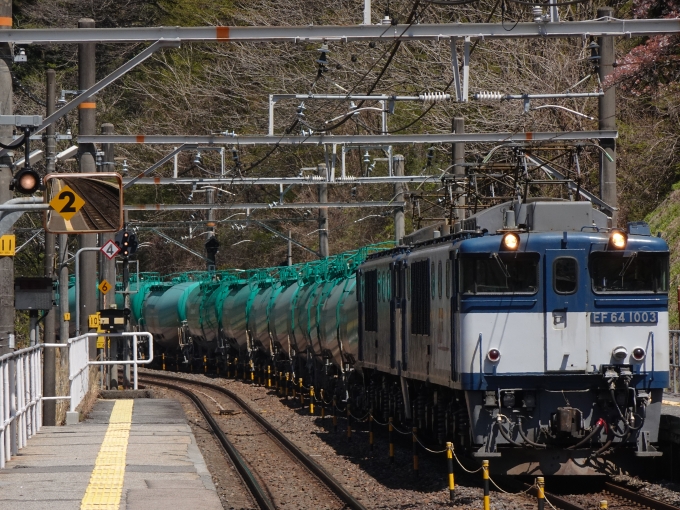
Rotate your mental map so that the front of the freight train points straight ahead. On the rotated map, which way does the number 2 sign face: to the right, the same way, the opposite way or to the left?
the same way

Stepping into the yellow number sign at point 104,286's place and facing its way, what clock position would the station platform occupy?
The station platform is roughly at 12 o'clock from the yellow number sign.

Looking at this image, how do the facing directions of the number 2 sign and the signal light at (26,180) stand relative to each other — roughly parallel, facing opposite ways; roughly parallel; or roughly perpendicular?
roughly parallel

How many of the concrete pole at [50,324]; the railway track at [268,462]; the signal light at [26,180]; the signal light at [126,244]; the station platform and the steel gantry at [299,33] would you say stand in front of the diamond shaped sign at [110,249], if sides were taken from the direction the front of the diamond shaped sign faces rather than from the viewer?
5

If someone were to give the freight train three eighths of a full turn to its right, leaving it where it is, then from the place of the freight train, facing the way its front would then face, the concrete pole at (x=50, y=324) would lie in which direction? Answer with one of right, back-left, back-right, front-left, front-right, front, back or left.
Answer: front

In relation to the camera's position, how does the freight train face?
facing the viewer

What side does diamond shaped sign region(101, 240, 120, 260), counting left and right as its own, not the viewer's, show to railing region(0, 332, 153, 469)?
front

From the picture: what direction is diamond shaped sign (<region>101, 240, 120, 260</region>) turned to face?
toward the camera

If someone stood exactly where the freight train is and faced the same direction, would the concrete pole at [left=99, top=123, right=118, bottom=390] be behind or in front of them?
behind

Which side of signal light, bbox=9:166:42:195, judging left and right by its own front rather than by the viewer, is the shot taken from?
front

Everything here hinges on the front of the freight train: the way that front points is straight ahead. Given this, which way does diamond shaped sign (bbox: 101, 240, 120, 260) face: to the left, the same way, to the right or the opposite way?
the same way

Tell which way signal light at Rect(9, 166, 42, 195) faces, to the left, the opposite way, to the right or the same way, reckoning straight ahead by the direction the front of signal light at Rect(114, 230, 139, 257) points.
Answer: the same way

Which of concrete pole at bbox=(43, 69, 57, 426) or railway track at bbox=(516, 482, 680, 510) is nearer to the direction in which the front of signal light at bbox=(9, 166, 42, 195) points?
the railway track

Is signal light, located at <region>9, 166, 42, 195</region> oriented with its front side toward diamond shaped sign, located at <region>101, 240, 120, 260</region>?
no

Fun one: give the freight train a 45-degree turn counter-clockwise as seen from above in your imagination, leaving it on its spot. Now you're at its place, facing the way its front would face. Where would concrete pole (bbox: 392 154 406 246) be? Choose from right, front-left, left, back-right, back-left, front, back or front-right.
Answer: back-left

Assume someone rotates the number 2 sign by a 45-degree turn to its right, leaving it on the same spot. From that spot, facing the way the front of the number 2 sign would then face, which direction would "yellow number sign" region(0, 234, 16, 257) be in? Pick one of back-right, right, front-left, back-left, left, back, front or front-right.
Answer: right

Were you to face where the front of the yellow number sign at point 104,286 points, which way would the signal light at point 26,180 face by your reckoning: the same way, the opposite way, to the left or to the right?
the same way
